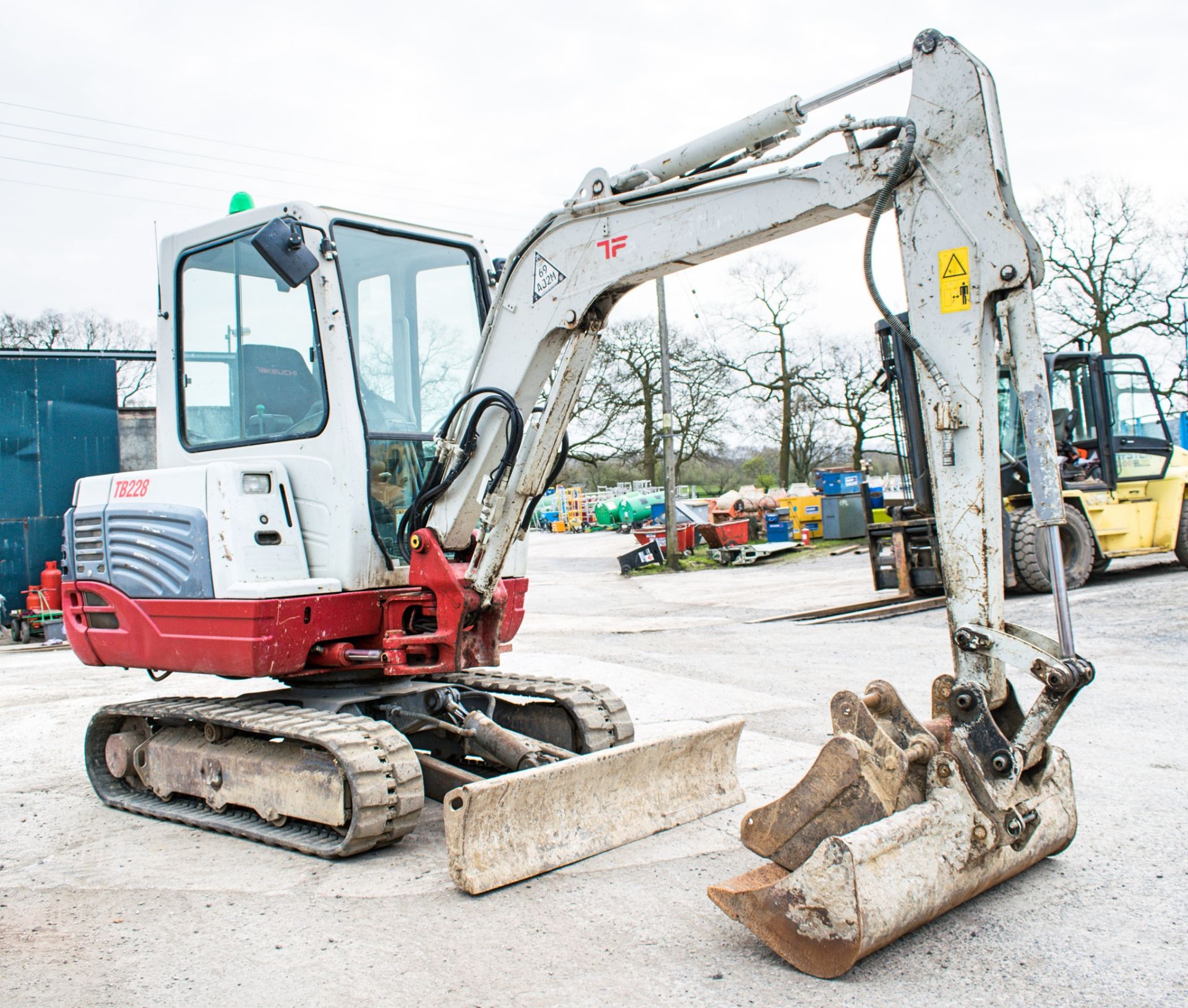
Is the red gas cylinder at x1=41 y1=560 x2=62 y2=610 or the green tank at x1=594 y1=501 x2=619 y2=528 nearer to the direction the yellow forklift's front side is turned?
the red gas cylinder

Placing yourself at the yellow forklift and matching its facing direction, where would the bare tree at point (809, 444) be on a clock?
The bare tree is roughly at 4 o'clock from the yellow forklift.

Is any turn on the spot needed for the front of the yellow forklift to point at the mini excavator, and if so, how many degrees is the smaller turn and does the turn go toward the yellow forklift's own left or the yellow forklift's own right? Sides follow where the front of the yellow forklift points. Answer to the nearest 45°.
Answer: approximately 45° to the yellow forklift's own left

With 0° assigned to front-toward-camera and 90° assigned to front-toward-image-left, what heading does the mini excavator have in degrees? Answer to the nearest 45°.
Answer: approximately 315°

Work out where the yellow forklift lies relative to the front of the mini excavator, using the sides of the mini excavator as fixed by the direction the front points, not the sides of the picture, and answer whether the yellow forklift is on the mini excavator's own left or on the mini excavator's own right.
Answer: on the mini excavator's own left

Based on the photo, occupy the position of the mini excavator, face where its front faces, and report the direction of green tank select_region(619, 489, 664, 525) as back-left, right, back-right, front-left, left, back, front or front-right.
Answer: back-left

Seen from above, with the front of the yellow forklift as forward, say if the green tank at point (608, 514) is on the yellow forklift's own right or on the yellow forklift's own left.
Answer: on the yellow forklift's own right

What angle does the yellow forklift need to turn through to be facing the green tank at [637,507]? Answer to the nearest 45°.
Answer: approximately 90° to its right

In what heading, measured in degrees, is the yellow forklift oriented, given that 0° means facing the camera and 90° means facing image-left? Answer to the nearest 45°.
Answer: approximately 45°

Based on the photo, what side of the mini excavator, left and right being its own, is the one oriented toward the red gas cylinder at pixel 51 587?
back
